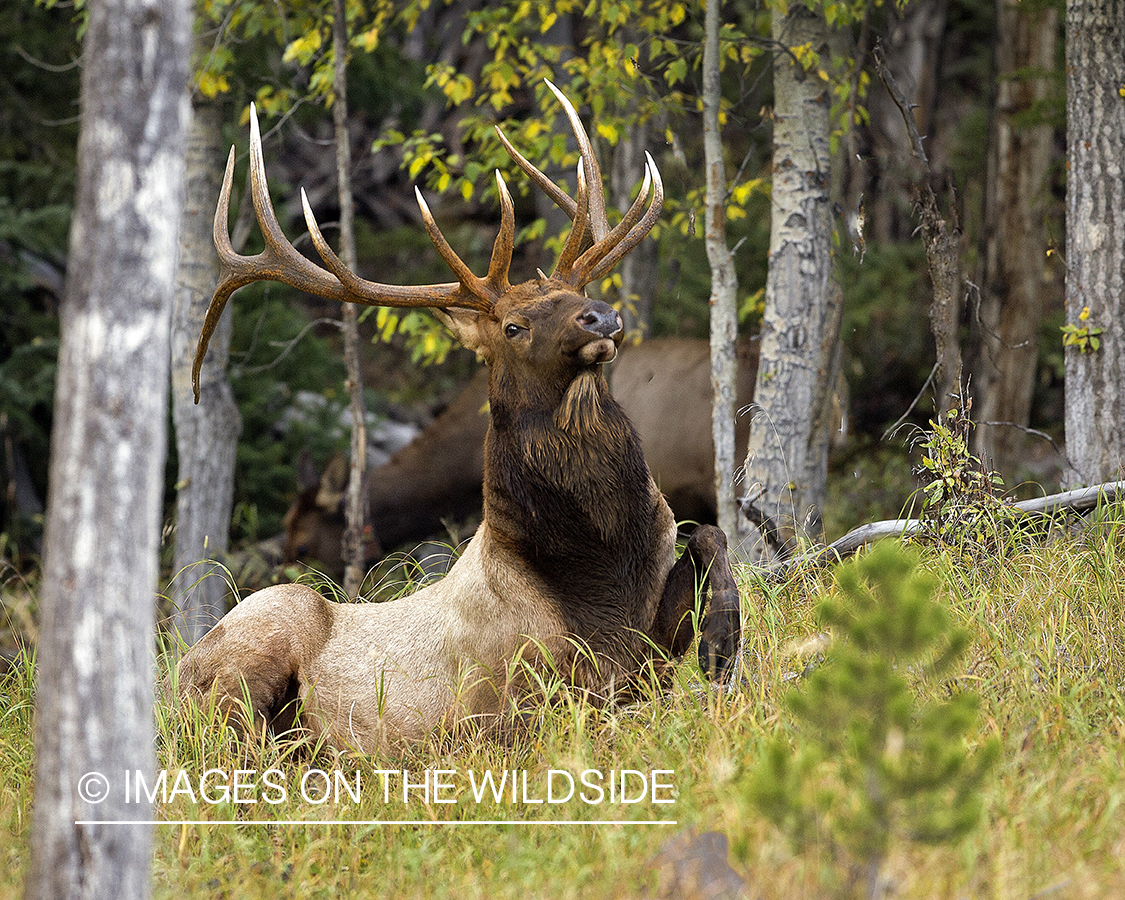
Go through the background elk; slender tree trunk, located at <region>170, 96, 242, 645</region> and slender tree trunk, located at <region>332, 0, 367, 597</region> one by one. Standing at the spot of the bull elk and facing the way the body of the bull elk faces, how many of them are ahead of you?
0

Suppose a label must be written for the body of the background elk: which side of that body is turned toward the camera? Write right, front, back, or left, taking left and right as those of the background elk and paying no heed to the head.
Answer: left

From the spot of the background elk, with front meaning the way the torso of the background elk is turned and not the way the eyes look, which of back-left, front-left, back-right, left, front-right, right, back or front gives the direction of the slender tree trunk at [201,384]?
front-left

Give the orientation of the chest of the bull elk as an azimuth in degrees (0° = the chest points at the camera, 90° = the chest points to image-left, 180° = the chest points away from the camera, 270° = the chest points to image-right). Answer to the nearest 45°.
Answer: approximately 315°

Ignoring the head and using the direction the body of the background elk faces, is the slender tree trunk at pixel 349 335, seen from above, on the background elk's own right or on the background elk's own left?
on the background elk's own left

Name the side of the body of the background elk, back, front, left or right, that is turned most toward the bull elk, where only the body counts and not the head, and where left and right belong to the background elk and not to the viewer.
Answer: left

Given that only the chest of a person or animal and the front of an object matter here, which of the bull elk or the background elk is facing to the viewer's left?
the background elk

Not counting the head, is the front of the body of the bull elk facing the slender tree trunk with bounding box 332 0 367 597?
no

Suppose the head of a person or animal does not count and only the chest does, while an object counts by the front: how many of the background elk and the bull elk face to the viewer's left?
1

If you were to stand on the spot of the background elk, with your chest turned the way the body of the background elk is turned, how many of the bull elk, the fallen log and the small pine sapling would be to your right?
0

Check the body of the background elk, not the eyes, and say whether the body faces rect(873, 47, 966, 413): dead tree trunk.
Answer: no

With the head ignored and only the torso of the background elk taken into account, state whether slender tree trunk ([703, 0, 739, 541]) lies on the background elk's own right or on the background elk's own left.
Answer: on the background elk's own left

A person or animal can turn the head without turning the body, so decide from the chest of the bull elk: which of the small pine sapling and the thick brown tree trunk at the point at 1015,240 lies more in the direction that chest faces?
the small pine sapling
